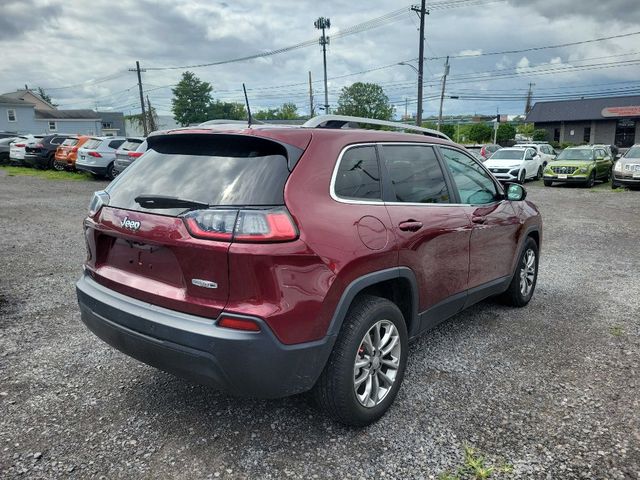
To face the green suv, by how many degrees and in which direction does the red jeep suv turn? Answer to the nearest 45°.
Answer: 0° — it already faces it

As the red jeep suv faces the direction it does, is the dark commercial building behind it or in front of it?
in front

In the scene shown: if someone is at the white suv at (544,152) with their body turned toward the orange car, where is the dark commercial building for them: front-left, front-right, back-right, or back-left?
back-right

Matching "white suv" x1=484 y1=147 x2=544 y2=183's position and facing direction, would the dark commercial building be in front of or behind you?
behind

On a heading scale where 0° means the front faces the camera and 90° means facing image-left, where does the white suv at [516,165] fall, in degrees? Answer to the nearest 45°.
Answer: approximately 45°

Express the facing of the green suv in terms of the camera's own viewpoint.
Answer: facing the viewer and to the left of the viewer

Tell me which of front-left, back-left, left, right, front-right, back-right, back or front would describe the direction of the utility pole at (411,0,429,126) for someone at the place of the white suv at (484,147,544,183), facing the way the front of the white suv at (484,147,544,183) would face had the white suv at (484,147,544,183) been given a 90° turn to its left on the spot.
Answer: back

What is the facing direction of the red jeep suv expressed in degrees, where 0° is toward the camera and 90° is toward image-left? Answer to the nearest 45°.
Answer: approximately 225°

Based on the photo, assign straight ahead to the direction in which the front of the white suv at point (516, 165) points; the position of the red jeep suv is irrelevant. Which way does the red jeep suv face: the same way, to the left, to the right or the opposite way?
the opposite way

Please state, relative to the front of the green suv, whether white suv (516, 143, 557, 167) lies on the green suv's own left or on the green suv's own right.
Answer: on the green suv's own right

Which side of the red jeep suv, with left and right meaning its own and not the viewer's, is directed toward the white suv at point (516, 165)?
front

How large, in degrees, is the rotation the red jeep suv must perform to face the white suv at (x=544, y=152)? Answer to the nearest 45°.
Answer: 0° — it already faces it

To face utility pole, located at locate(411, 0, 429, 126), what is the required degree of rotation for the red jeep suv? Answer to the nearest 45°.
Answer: approximately 45° to its left

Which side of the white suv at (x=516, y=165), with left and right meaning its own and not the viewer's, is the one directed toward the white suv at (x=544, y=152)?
back

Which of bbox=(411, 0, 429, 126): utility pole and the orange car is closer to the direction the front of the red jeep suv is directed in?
the utility pole

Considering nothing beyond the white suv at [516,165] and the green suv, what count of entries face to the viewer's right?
0
